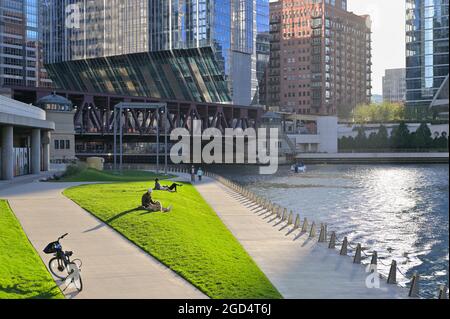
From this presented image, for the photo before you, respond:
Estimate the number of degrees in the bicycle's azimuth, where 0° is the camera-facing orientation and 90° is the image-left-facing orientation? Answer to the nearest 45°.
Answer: approximately 135°

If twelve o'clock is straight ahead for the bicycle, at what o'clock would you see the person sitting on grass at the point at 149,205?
The person sitting on grass is roughly at 2 o'clock from the bicycle.

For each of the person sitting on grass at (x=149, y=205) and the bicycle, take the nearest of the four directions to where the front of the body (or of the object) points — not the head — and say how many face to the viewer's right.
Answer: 1

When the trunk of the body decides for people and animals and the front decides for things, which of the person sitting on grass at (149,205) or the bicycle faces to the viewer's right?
the person sitting on grass

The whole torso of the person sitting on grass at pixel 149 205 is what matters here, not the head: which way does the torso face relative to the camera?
to the viewer's right

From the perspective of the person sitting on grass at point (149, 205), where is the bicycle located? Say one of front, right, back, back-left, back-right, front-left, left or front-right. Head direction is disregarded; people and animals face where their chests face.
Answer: right
